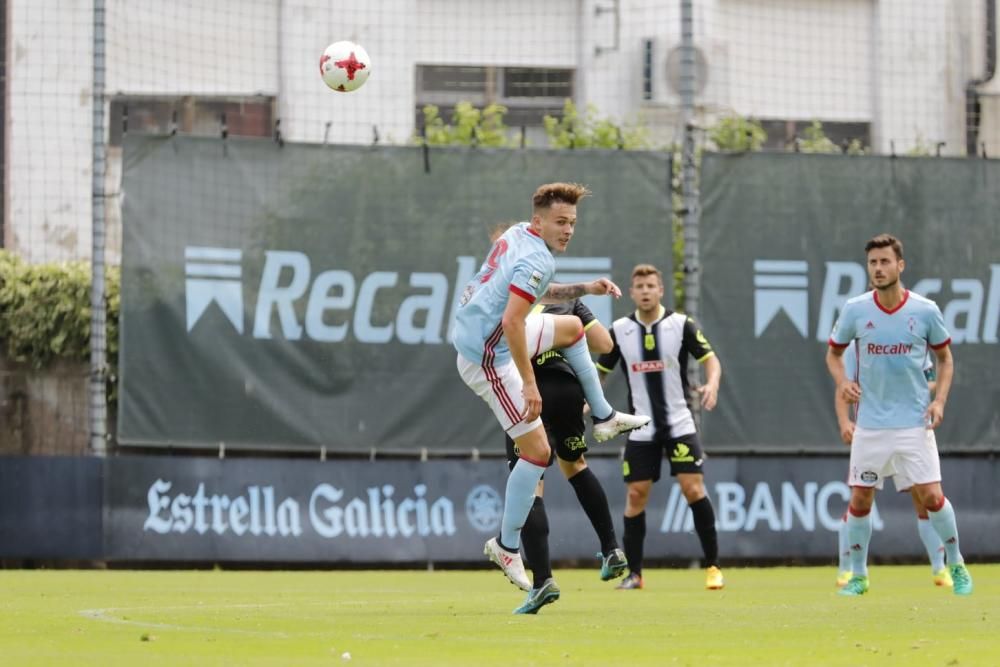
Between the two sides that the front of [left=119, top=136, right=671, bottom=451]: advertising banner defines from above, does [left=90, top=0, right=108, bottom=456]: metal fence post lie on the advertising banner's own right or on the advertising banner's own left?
on the advertising banner's own right

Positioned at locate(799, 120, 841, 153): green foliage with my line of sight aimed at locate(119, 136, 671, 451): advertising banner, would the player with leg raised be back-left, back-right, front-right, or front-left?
front-left

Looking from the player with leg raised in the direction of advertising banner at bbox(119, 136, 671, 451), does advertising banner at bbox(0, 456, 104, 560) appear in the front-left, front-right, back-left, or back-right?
front-left

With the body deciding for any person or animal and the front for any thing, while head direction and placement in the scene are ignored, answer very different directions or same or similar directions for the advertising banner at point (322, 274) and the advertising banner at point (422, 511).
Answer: same or similar directions

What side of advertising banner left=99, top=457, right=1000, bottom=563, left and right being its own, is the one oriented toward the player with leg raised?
front

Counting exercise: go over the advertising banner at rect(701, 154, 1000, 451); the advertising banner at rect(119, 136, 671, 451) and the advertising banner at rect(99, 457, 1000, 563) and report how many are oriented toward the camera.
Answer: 3

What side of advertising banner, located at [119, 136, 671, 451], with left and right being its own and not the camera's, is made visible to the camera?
front

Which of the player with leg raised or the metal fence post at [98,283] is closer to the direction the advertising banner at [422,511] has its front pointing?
the player with leg raised

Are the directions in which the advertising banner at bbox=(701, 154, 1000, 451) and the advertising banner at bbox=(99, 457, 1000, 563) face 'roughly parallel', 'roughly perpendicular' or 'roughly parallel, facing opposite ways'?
roughly parallel

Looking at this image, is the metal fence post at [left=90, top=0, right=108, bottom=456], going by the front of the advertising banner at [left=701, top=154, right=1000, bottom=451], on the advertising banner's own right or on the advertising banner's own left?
on the advertising banner's own right

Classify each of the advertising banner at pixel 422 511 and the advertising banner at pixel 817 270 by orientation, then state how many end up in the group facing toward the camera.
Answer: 2

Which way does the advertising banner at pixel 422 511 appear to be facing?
toward the camera

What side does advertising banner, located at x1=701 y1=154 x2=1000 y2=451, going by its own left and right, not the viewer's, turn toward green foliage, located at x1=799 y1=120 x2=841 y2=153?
back
